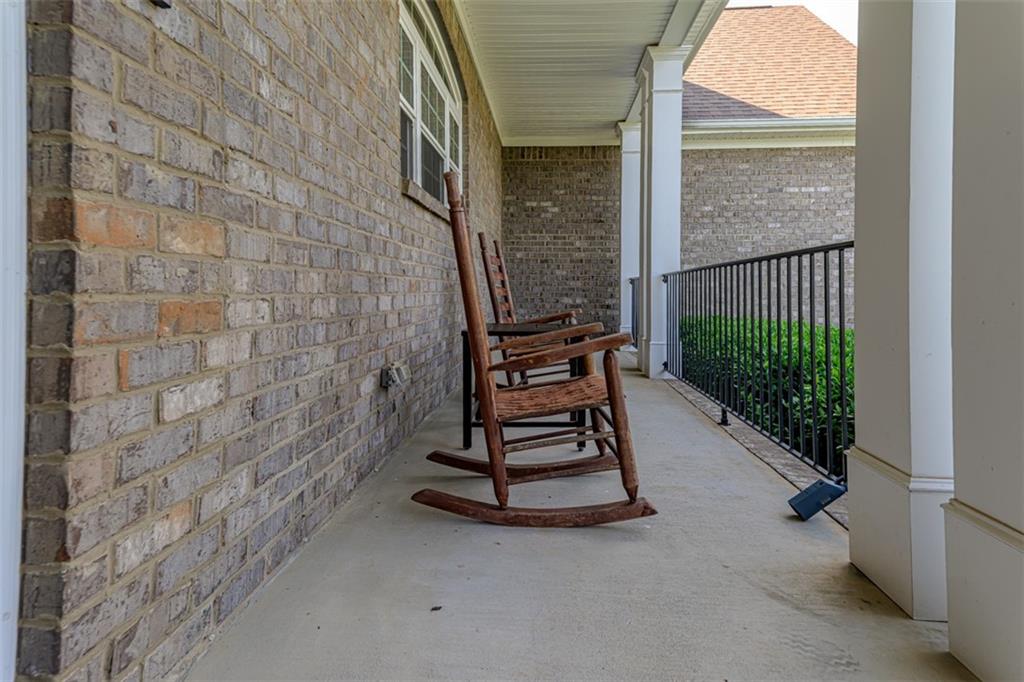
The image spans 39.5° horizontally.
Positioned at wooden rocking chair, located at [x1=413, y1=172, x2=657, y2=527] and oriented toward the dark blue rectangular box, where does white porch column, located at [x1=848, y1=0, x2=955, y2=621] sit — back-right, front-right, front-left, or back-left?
front-right

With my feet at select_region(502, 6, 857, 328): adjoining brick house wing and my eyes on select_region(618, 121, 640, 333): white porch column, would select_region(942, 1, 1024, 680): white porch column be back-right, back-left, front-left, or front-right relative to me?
front-left

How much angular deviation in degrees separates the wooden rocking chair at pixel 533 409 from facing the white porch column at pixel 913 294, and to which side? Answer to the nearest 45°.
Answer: approximately 45° to its right

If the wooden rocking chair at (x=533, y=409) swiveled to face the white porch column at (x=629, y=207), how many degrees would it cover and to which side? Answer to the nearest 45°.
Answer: approximately 90° to its left

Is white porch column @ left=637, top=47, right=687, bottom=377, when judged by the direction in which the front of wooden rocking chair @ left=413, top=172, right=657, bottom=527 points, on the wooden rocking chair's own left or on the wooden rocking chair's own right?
on the wooden rocking chair's own left

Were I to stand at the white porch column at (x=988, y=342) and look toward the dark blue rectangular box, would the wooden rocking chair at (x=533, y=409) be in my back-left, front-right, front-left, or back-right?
front-left

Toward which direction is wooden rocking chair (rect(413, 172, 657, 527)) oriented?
to the viewer's right

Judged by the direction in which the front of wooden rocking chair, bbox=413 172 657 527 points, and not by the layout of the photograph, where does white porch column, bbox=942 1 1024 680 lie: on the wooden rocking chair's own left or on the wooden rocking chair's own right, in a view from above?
on the wooden rocking chair's own right

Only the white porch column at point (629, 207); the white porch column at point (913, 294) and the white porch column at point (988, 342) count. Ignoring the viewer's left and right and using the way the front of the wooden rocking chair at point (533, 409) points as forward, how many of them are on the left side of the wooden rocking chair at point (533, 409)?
1
